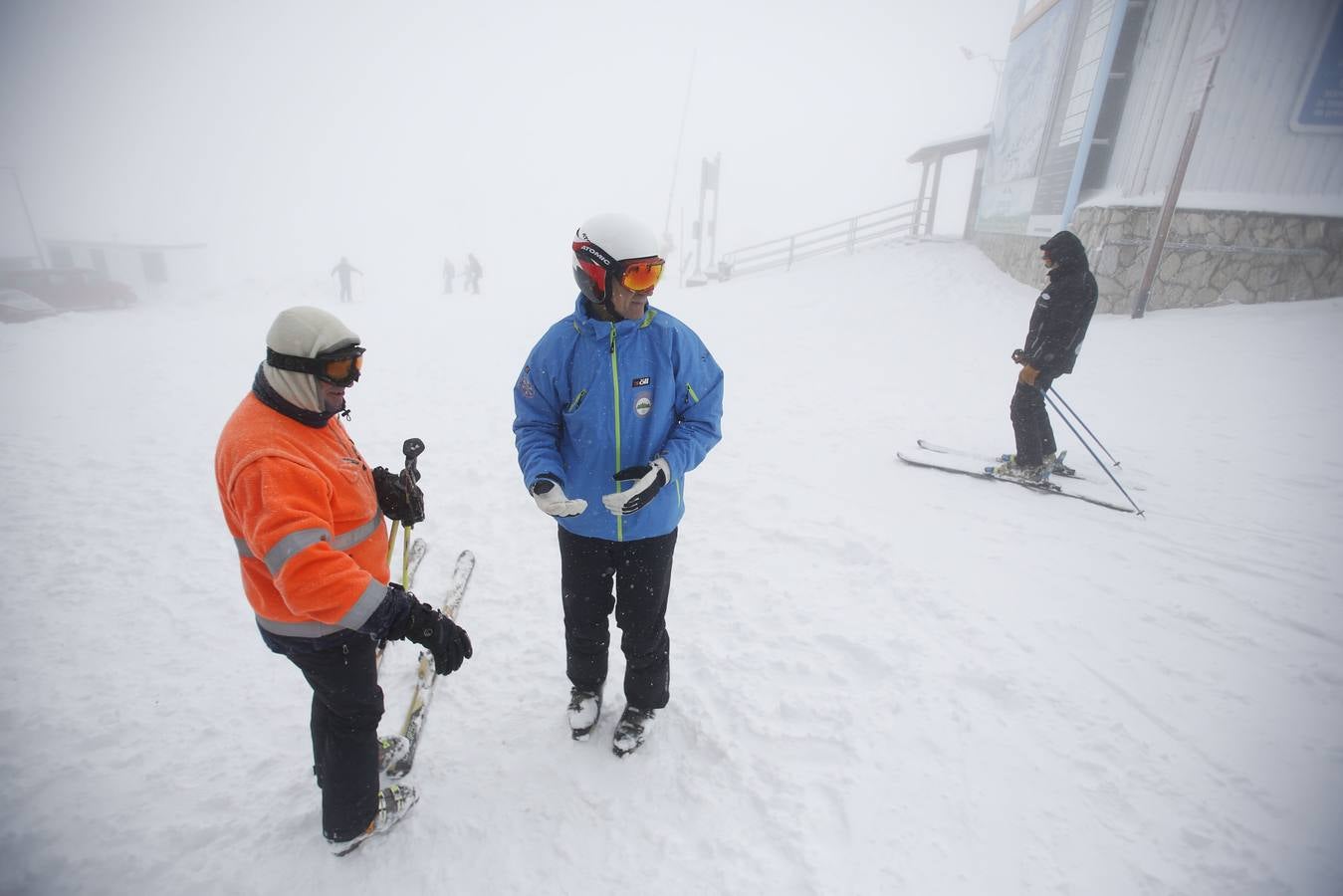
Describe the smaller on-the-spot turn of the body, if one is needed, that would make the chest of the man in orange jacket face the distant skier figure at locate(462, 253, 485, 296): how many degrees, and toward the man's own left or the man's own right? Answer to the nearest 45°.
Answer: approximately 90° to the man's own left

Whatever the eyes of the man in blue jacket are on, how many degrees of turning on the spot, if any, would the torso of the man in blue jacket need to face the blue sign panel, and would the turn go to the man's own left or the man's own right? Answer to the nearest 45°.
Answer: approximately 135° to the man's own left

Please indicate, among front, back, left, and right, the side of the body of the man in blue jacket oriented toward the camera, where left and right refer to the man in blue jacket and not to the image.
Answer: front

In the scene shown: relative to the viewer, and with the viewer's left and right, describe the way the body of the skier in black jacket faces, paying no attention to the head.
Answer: facing to the left of the viewer

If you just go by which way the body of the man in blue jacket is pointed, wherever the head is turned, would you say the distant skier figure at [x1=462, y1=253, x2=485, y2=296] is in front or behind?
behind

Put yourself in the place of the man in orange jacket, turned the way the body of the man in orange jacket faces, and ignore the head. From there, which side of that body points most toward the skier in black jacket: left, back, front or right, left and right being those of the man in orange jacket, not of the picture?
front

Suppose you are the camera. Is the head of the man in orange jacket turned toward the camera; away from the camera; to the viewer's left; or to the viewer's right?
to the viewer's right

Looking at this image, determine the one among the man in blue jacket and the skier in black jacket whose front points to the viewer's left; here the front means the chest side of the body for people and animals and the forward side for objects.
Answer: the skier in black jacket

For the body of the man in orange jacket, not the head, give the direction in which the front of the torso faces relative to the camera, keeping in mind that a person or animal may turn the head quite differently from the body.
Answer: to the viewer's right

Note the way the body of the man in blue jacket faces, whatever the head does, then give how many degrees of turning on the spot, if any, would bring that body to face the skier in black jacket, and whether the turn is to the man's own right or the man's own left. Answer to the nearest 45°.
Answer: approximately 135° to the man's own left

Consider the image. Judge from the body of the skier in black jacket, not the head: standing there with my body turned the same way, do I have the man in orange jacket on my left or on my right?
on my left

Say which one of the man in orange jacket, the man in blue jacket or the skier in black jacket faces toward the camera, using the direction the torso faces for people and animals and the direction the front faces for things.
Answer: the man in blue jacket

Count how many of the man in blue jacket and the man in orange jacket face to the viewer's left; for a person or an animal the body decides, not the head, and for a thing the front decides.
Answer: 0

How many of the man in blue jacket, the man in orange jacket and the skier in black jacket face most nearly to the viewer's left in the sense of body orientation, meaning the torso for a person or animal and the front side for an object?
1

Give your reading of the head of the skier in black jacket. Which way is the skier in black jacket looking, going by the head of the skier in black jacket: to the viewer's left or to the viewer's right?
to the viewer's left

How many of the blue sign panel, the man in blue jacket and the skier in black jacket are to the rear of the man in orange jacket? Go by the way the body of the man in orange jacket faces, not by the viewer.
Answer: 0
